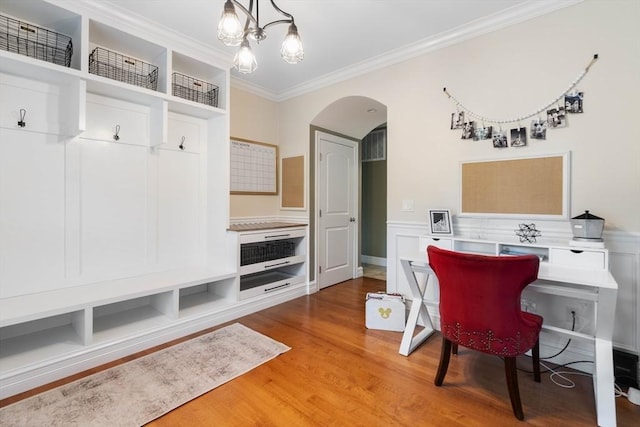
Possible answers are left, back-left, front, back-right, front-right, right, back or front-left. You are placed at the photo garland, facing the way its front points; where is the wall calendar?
right

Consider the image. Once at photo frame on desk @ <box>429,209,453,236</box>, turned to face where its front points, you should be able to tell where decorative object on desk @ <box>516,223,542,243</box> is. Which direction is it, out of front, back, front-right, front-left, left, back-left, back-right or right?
left

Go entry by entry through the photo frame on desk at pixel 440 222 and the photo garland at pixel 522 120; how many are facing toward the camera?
2

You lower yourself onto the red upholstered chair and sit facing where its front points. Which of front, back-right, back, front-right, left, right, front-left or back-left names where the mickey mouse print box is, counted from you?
left

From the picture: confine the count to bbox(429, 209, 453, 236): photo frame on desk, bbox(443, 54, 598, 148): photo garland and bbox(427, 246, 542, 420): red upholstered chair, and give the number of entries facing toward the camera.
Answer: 2

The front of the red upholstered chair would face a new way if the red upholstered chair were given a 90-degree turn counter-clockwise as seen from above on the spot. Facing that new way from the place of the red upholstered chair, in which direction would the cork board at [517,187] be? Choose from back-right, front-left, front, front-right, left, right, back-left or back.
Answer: front-right

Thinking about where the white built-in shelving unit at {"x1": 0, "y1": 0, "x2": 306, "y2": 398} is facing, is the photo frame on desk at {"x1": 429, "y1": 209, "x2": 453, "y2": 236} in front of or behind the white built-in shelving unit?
in front

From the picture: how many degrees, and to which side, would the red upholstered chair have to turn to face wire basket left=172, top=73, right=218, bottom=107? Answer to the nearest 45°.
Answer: approximately 135° to its left

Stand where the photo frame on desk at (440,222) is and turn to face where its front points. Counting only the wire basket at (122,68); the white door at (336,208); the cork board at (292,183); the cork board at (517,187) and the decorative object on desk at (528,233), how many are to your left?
2

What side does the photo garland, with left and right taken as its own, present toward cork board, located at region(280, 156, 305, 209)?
right
